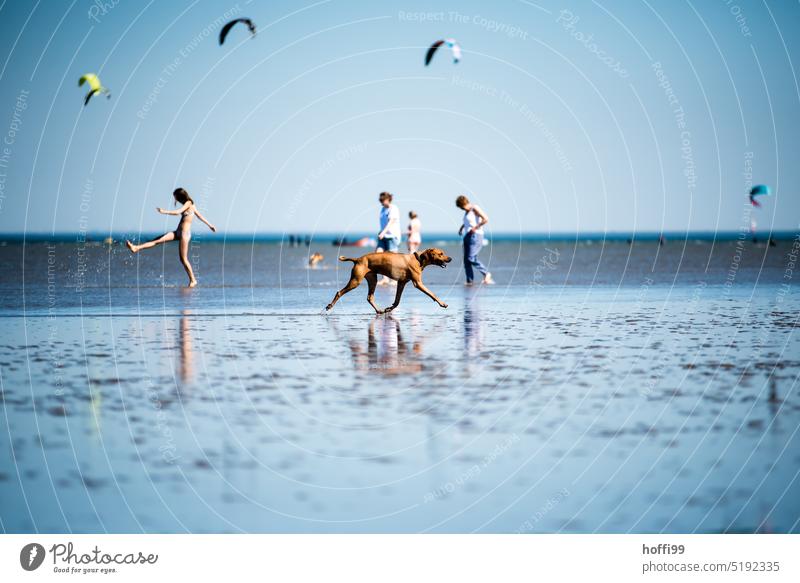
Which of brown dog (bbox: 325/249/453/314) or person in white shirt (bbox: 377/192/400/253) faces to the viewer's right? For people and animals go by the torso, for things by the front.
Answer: the brown dog

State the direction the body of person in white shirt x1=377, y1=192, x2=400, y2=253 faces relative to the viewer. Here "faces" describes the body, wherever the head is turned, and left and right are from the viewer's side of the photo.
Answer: facing the viewer and to the left of the viewer

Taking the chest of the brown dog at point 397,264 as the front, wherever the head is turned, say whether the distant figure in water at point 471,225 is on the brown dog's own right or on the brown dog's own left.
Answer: on the brown dog's own left

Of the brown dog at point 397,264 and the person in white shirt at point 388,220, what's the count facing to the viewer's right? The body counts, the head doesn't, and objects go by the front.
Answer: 1

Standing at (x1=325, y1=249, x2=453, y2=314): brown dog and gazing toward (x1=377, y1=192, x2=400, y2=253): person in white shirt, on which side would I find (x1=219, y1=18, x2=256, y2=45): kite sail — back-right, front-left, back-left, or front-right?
front-left

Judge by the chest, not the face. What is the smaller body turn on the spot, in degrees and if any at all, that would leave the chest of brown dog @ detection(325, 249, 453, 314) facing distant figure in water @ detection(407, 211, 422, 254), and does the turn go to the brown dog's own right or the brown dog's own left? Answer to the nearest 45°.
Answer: approximately 90° to the brown dog's own left

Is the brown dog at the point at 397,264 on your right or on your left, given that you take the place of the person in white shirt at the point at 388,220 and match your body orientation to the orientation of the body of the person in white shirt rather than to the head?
on your left

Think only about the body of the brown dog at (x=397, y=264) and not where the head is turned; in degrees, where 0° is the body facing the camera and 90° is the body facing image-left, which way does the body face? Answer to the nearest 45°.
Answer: approximately 270°

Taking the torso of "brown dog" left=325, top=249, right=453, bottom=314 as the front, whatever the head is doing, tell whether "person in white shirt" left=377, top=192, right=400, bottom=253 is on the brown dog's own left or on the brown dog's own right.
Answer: on the brown dog's own left
